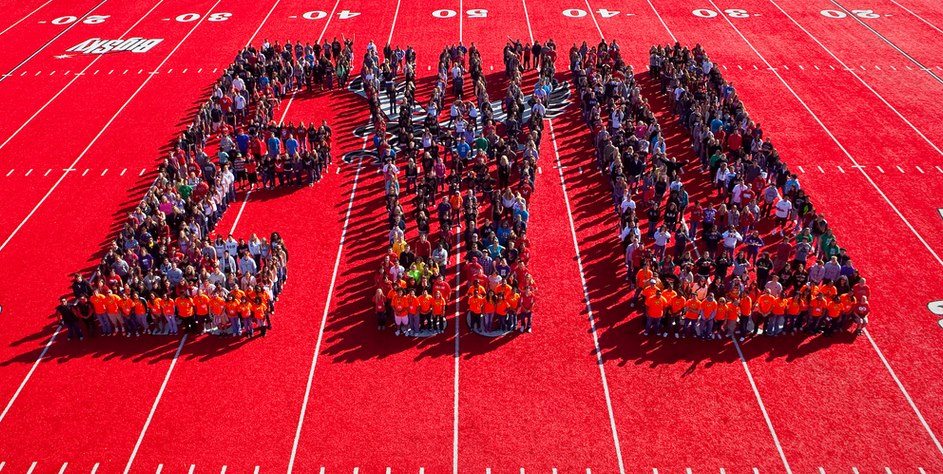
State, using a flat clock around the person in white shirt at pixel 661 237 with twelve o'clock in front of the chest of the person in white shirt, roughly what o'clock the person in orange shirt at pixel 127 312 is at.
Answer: The person in orange shirt is roughly at 2 o'clock from the person in white shirt.

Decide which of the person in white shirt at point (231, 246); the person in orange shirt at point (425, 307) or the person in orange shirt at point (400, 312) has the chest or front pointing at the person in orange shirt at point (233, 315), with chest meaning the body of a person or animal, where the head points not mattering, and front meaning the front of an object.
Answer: the person in white shirt

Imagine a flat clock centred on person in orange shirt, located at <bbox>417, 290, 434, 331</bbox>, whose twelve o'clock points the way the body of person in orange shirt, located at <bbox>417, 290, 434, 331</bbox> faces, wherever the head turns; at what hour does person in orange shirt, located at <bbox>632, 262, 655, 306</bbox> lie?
person in orange shirt, located at <bbox>632, 262, 655, 306</bbox> is roughly at 9 o'clock from person in orange shirt, located at <bbox>417, 290, 434, 331</bbox>.

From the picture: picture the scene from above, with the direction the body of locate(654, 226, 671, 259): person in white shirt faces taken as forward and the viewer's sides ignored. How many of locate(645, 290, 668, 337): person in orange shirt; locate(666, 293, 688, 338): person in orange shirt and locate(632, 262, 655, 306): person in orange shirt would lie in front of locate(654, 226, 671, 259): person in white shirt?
3

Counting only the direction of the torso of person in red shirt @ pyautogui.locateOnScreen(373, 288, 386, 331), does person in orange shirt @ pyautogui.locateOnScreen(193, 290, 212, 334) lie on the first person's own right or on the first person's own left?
on the first person's own right

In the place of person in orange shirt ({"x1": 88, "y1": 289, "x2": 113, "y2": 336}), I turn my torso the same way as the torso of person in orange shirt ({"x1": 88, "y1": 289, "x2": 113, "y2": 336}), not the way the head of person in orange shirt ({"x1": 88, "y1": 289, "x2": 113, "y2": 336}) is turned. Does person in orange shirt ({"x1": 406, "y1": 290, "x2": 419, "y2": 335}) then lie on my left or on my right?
on my left

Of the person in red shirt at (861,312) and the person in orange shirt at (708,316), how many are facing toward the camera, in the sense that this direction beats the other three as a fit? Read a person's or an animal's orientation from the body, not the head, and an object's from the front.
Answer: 2

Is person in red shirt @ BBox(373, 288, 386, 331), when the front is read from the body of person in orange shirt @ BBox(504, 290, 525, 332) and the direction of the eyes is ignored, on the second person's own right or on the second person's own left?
on the second person's own right

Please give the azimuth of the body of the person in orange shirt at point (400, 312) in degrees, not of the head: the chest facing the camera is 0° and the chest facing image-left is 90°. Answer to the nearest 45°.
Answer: approximately 0°

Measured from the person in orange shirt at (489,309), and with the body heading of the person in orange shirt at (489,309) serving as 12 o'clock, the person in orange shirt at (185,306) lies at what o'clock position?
the person in orange shirt at (185,306) is roughly at 3 o'clock from the person in orange shirt at (489,309).

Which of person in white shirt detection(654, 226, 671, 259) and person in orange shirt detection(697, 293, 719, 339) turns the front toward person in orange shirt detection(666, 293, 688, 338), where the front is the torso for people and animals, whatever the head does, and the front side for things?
the person in white shirt

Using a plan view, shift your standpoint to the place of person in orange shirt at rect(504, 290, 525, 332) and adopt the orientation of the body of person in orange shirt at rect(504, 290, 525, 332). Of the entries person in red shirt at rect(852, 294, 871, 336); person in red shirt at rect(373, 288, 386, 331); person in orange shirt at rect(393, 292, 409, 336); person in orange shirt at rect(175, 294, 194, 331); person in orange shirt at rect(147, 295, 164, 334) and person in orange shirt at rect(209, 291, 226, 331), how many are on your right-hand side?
5

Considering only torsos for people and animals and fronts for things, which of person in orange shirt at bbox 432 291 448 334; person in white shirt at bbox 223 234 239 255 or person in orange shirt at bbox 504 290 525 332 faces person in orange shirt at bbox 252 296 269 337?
the person in white shirt
